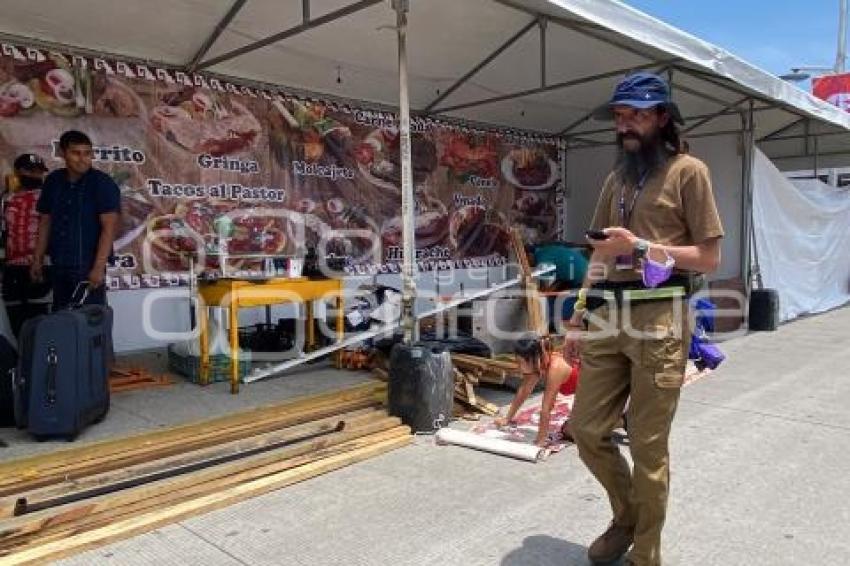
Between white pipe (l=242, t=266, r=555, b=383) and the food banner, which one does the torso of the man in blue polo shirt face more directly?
the white pipe

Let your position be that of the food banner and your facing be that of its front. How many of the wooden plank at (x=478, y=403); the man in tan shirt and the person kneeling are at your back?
0

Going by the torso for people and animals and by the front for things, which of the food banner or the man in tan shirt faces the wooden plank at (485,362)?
the food banner

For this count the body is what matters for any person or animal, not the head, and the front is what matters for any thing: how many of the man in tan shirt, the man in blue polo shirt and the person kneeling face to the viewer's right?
0

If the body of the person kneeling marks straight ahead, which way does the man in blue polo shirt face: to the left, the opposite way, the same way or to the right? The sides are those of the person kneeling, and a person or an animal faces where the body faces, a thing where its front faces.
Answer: to the left

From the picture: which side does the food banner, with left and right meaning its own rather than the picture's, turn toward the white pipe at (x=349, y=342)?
front

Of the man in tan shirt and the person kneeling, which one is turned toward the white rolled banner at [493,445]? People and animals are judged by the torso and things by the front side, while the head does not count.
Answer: the person kneeling

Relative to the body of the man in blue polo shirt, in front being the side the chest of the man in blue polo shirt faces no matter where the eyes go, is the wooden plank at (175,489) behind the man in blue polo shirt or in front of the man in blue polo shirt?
in front

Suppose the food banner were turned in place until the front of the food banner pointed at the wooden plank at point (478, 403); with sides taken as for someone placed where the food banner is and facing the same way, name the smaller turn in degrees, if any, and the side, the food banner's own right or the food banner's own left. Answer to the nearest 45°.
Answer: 0° — it already faces it

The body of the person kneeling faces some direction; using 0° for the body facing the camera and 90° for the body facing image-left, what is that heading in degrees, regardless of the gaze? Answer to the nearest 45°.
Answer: approximately 45°

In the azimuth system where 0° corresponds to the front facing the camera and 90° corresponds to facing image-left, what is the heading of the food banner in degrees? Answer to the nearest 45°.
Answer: approximately 315°

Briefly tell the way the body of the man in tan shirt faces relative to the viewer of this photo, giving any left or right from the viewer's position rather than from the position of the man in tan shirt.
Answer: facing the viewer and to the left of the viewer

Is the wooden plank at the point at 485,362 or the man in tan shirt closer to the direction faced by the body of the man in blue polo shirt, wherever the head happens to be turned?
the man in tan shirt

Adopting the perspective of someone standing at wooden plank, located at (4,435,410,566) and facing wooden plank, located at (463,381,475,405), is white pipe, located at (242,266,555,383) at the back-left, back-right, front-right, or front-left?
front-left

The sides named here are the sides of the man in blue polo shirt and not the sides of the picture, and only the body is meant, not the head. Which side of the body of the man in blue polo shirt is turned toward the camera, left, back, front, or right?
front

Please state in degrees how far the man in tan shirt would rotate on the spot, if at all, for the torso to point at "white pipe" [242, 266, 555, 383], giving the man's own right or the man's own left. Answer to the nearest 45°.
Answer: approximately 90° to the man's own right
